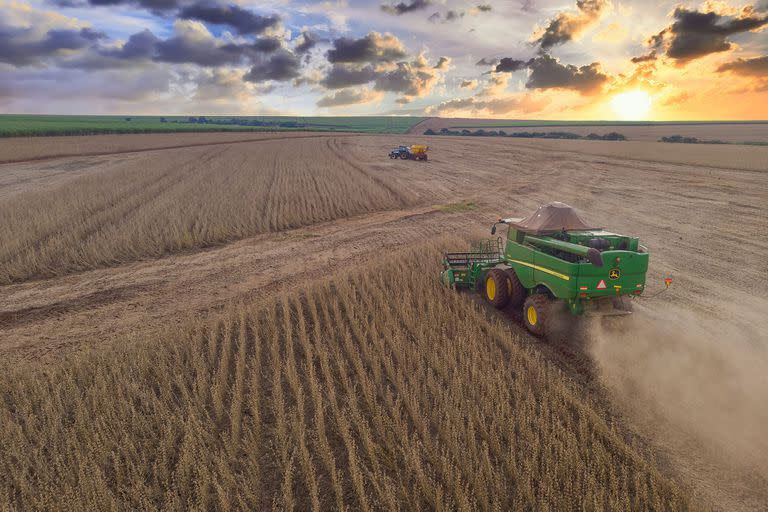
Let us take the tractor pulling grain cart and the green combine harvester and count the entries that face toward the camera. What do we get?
0

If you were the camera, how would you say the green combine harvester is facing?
facing away from the viewer and to the left of the viewer

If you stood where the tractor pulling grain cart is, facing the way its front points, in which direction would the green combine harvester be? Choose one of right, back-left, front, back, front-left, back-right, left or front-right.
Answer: left

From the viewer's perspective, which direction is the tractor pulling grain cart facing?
to the viewer's left

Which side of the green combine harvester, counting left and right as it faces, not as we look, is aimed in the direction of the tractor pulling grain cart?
front

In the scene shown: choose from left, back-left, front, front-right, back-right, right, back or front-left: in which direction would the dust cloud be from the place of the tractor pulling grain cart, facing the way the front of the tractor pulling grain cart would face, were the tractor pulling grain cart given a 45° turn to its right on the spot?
back-left
